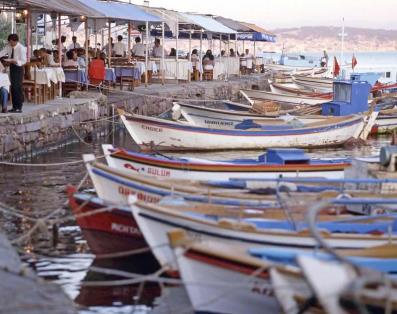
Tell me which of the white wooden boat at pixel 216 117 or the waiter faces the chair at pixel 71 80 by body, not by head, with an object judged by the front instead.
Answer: the white wooden boat

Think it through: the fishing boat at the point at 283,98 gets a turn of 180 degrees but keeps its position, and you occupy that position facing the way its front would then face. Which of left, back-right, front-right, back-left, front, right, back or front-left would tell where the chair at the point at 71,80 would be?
back-right

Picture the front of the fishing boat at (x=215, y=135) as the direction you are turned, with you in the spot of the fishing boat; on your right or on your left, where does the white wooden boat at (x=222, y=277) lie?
on your left

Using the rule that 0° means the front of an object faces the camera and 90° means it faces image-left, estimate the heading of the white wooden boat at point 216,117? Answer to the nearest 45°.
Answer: approximately 90°

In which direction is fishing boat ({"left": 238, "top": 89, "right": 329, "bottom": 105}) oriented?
to the viewer's left

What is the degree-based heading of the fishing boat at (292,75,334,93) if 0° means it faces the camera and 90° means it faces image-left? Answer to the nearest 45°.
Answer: approximately 90°

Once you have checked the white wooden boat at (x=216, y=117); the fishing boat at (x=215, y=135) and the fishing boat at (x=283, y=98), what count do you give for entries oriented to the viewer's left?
3

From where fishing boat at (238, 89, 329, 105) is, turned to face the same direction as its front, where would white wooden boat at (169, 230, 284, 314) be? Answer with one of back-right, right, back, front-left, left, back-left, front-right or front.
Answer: left

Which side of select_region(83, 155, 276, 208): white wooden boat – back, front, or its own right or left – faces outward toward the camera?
left

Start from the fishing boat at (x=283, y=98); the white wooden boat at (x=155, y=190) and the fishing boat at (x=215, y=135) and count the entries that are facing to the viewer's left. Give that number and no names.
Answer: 3

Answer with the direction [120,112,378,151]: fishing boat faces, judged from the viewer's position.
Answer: facing to the left of the viewer

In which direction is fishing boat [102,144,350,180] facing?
to the viewer's left

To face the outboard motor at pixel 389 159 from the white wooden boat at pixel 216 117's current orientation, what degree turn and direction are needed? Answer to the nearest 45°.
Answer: approximately 90° to its left
